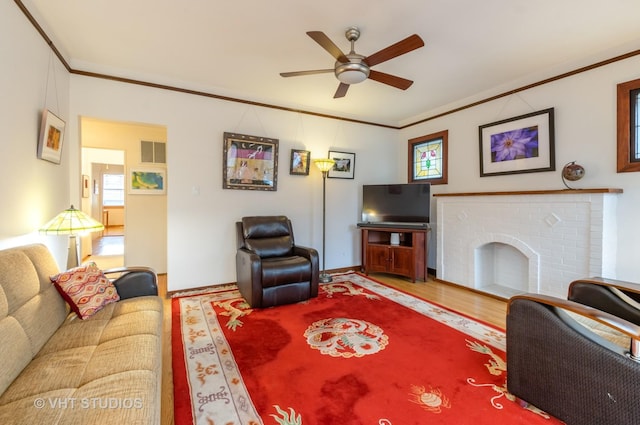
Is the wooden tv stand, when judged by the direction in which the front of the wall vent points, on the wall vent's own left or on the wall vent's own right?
on the wall vent's own left

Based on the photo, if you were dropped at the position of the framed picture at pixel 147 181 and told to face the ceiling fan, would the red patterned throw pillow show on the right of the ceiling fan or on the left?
right

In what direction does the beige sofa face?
to the viewer's right

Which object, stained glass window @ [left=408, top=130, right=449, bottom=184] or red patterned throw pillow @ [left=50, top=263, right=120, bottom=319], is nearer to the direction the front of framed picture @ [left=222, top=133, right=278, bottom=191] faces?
the red patterned throw pillow

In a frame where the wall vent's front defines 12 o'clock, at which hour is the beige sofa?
The beige sofa is roughly at 12 o'clock from the wall vent.

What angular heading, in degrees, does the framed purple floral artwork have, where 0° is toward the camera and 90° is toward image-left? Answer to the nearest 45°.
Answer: approximately 45°

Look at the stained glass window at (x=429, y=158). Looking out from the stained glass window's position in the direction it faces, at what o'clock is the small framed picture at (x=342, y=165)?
The small framed picture is roughly at 1 o'clock from the stained glass window.

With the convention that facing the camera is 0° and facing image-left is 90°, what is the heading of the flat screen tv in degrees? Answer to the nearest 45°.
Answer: approximately 0°

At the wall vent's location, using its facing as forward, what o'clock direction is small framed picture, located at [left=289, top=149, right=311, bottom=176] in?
The small framed picture is roughly at 10 o'clock from the wall vent.

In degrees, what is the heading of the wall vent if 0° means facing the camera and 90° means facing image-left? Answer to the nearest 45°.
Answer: approximately 0°

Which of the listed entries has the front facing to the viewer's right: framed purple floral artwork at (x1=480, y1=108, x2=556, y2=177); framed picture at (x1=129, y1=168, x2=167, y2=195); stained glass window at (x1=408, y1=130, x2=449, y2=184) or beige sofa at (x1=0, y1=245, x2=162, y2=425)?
the beige sofa

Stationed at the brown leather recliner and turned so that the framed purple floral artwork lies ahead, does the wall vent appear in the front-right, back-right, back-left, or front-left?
back-left

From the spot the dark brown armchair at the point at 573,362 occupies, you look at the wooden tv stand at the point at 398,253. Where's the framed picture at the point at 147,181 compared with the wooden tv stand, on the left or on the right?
left

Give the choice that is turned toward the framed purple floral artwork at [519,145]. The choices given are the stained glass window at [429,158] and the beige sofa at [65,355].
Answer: the beige sofa
